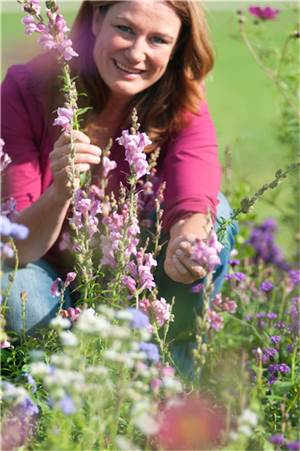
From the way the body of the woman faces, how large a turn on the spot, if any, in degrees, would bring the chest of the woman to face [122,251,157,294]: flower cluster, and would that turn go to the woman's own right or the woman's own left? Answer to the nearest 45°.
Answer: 0° — they already face it

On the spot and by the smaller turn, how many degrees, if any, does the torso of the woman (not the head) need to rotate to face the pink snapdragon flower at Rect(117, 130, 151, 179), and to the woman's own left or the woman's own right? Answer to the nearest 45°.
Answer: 0° — they already face it

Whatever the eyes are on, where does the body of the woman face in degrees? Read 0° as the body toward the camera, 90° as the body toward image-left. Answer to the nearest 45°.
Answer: approximately 0°

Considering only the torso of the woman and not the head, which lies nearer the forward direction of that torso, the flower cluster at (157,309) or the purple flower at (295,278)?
the flower cluster

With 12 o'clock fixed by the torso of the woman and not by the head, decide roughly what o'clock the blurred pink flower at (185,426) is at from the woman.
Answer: The blurred pink flower is roughly at 12 o'clock from the woman.

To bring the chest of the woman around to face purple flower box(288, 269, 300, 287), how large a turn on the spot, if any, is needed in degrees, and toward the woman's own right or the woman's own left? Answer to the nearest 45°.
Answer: approximately 90° to the woman's own left

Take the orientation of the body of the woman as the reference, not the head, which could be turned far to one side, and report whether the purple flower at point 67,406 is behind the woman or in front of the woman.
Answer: in front
